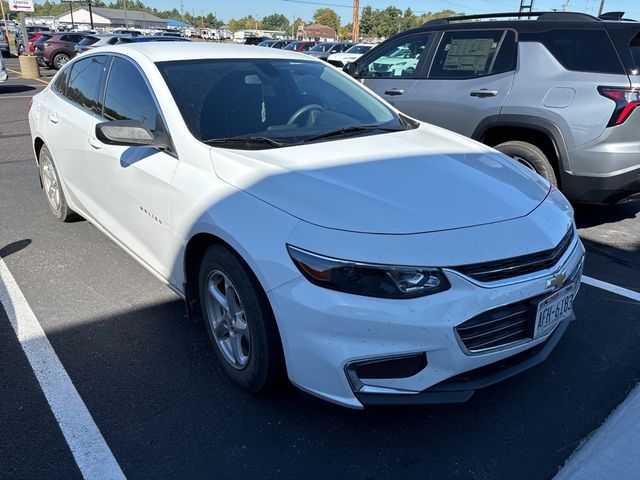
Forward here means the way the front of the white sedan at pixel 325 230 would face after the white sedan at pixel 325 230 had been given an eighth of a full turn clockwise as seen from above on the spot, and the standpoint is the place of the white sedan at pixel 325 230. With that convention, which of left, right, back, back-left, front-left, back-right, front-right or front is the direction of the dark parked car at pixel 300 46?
back

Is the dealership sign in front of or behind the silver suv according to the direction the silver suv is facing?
in front

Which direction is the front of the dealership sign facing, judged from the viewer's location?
facing the viewer

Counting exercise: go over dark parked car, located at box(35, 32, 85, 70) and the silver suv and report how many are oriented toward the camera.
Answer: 0

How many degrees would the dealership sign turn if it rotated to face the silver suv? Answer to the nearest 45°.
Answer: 0° — it already faces it

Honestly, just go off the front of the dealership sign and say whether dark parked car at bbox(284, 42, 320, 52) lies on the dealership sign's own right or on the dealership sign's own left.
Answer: on the dealership sign's own left

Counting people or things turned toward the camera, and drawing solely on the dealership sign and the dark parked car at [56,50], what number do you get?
1

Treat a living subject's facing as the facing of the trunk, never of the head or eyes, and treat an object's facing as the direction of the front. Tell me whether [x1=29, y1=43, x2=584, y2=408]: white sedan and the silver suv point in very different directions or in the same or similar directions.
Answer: very different directions

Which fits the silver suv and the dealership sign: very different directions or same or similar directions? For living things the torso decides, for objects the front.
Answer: very different directions

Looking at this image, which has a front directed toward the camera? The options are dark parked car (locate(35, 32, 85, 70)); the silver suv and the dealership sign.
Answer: the dealership sign

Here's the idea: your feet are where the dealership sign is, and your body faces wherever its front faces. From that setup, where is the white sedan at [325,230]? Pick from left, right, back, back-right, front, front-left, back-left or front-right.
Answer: front

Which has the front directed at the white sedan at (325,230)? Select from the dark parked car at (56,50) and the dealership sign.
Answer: the dealership sign

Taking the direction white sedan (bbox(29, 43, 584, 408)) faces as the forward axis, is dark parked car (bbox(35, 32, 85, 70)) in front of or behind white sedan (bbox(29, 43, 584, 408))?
behind
